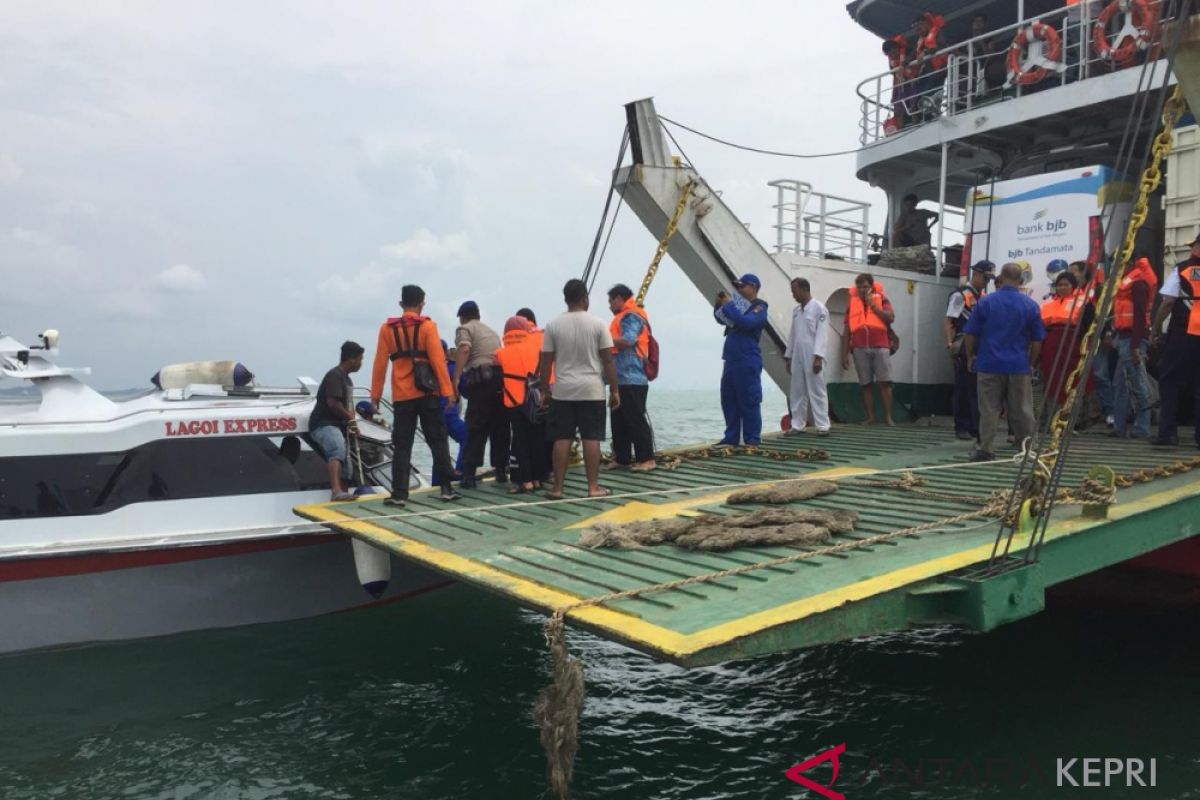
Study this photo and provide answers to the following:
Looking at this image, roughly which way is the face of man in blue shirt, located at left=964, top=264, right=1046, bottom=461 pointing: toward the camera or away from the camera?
away from the camera

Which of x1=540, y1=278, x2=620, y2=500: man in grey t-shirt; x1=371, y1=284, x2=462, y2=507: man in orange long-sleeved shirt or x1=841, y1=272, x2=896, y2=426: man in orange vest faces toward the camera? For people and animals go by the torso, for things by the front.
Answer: x1=841, y1=272, x2=896, y2=426: man in orange vest

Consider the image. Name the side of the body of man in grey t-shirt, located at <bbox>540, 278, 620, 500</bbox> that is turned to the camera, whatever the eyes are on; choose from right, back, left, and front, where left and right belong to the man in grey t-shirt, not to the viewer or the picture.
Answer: back

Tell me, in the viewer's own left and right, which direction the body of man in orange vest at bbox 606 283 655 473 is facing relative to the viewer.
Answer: facing to the left of the viewer

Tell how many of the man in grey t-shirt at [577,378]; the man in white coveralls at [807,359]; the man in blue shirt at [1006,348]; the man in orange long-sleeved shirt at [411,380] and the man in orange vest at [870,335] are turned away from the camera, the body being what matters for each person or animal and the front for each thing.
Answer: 3

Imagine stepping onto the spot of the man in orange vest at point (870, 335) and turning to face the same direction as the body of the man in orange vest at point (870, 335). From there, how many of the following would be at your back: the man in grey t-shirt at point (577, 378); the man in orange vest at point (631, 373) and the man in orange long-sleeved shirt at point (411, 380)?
0

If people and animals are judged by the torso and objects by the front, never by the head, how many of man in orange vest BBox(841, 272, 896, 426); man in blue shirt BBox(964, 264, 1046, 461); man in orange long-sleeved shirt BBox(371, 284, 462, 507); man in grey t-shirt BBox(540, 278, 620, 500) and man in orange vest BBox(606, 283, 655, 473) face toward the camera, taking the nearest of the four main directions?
1

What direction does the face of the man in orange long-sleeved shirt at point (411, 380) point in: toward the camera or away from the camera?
away from the camera

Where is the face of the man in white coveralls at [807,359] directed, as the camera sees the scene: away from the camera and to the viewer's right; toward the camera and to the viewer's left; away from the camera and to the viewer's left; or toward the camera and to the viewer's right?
toward the camera and to the viewer's left

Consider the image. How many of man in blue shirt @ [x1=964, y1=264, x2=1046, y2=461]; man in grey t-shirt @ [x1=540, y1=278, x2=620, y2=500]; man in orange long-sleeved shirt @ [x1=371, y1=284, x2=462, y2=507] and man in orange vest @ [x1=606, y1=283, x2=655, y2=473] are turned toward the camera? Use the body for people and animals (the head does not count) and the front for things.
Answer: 0

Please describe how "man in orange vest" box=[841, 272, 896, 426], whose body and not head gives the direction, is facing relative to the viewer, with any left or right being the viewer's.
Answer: facing the viewer

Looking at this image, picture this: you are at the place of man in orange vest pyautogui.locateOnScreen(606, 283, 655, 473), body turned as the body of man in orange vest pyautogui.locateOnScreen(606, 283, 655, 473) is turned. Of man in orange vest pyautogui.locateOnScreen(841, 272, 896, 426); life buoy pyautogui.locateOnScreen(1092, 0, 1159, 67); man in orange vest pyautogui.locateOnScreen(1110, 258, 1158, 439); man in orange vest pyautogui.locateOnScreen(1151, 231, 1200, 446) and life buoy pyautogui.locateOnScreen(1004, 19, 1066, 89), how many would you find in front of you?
0

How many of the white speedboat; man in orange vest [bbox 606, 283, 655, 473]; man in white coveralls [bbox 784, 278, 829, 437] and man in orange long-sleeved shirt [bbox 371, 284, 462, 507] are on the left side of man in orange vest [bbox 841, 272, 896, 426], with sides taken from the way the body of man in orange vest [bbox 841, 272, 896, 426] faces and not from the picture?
0

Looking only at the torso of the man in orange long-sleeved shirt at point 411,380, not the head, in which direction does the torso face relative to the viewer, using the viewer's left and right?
facing away from the viewer

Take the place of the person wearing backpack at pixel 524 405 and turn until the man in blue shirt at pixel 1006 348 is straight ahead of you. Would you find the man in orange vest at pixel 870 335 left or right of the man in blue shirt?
left

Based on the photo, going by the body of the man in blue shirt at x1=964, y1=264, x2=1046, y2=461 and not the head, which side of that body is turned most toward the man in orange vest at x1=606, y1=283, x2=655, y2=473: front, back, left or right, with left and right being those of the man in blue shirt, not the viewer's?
left

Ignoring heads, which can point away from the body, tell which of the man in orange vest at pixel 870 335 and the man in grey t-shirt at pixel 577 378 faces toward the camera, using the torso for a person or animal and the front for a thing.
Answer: the man in orange vest

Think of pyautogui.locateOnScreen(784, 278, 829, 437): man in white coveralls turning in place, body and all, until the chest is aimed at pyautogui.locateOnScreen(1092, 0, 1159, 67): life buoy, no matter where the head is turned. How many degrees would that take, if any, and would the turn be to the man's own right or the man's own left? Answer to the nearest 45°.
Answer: approximately 135° to the man's own left
